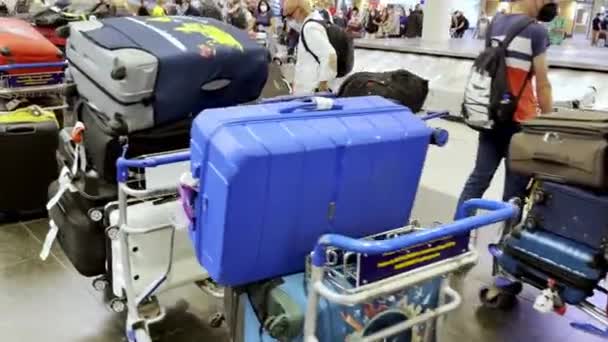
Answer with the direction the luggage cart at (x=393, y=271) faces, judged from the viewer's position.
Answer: facing away from the viewer and to the left of the viewer

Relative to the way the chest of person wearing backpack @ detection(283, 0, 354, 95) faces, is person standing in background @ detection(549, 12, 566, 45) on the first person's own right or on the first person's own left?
on the first person's own right

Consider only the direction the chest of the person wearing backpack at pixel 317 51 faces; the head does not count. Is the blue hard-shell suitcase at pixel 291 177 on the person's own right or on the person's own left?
on the person's own left

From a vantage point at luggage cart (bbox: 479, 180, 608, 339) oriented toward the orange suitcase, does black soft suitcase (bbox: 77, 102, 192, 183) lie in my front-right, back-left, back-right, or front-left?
front-left

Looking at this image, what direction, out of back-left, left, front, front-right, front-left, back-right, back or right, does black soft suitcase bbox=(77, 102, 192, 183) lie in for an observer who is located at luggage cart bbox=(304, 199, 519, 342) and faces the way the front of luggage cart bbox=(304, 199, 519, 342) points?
front

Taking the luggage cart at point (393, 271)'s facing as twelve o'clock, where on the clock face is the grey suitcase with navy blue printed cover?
The grey suitcase with navy blue printed cover is roughly at 12 o'clock from the luggage cart.
